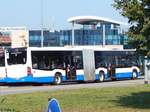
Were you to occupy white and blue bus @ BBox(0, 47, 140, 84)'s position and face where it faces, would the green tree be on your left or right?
on your right

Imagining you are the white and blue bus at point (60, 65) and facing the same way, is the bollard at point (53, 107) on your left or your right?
on your right

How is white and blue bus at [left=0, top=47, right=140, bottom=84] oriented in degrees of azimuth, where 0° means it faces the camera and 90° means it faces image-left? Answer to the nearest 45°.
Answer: approximately 225°
